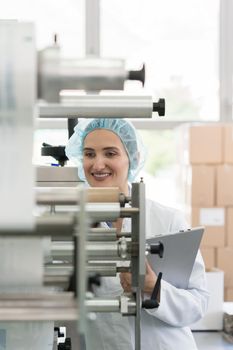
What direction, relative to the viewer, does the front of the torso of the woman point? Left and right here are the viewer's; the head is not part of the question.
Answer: facing the viewer and to the left of the viewer

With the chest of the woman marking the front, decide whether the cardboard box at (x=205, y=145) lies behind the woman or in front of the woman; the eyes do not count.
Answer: behind

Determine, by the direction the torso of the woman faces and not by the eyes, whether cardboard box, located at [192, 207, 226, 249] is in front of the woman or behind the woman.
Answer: behind

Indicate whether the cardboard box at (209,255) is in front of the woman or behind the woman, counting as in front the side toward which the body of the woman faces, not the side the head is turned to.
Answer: behind

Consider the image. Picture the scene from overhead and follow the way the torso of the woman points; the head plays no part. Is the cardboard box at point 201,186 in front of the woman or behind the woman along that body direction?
behind

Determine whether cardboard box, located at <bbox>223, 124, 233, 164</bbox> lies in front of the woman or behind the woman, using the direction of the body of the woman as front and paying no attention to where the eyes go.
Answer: behind
